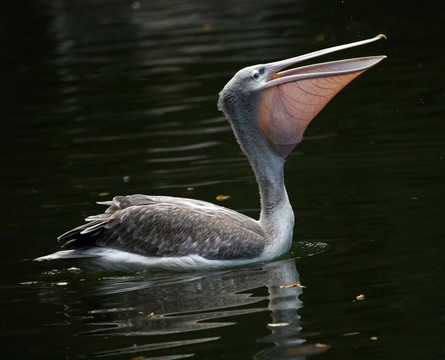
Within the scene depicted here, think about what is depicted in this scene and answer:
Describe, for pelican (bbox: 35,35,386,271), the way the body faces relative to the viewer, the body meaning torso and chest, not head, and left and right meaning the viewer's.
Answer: facing to the right of the viewer

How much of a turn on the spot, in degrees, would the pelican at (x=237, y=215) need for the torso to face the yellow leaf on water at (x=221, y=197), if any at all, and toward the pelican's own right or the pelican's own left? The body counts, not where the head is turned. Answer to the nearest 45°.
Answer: approximately 90° to the pelican's own left
